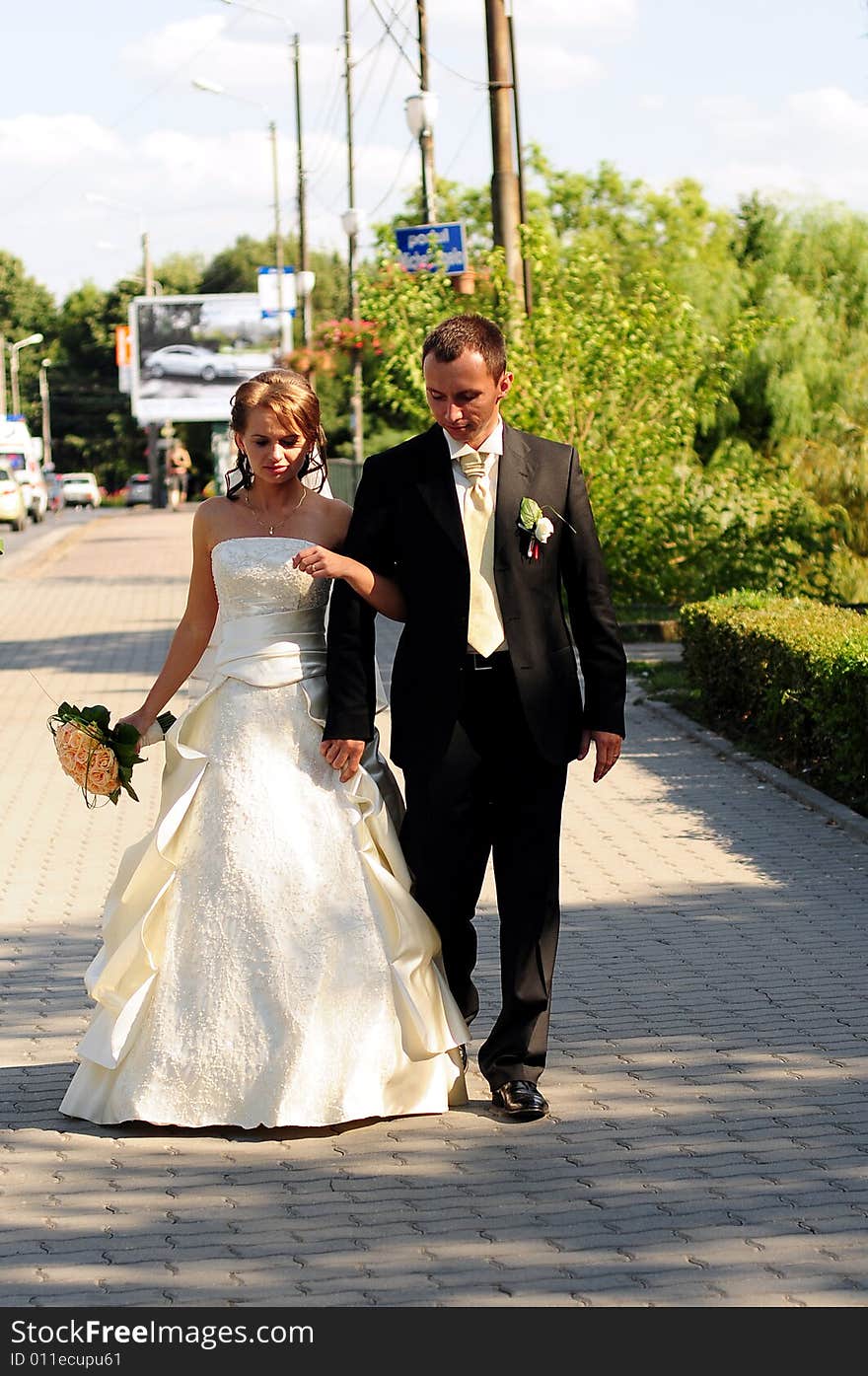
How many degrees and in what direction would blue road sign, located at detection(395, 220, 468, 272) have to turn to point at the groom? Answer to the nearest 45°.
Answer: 0° — it already faces them

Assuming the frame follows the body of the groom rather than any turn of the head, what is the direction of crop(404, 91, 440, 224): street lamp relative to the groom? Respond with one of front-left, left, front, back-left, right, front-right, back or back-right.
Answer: back

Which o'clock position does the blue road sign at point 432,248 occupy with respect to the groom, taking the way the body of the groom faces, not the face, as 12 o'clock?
The blue road sign is roughly at 6 o'clock from the groom.

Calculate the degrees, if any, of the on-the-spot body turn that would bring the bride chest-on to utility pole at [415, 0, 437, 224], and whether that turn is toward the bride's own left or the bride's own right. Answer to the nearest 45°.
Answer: approximately 180°

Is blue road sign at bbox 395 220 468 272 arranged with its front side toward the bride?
yes

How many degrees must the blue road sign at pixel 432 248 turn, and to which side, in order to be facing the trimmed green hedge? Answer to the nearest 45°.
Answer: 0° — it already faces it

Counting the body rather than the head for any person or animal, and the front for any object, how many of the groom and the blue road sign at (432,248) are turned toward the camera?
2

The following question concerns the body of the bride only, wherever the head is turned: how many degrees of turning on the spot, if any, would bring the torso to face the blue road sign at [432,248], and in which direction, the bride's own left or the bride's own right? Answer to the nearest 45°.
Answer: approximately 180°

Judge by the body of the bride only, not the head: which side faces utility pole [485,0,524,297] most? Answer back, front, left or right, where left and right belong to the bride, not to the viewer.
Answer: back

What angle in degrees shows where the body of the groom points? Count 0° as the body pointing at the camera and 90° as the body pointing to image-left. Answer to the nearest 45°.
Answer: approximately 0°

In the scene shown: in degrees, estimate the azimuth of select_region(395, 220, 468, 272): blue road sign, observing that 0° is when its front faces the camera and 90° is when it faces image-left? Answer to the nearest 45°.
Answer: approximately 0°

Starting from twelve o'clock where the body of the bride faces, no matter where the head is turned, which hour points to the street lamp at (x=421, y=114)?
The street lamp is roughly at 6 o'clock from the bride.
